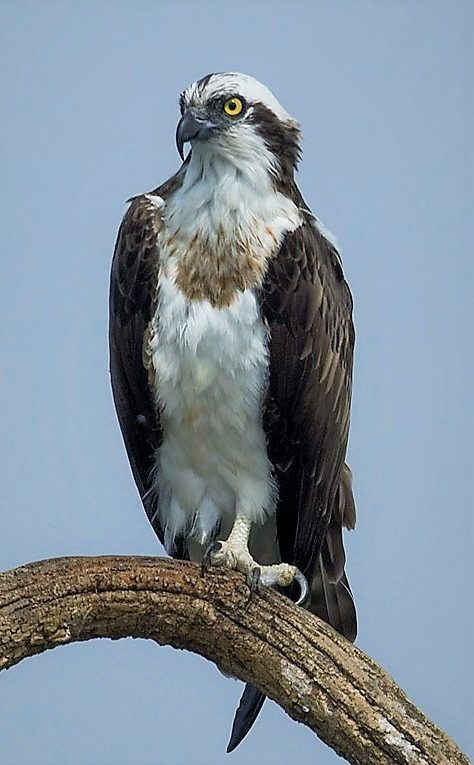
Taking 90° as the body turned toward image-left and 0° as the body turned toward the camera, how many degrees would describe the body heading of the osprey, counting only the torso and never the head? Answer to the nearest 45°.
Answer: approximately 45°
